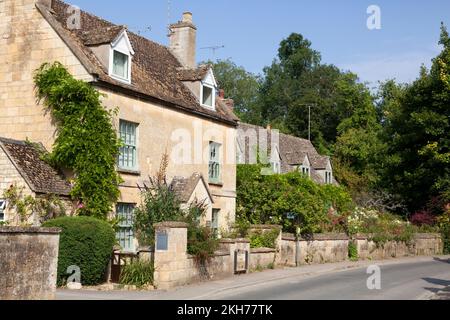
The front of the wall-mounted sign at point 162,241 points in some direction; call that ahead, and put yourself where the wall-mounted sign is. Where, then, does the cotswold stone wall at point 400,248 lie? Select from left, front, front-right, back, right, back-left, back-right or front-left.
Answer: back-left

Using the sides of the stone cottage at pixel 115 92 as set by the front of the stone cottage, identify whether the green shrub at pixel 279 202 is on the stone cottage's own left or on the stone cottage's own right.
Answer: on the stone cottage's own left

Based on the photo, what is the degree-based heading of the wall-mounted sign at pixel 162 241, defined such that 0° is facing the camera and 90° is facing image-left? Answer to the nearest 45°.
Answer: approximately 0°

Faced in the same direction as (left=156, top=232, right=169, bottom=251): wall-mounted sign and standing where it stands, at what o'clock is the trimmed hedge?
The trimmed hedge is roughly at 3 o'clock from the wall-mounted sign.

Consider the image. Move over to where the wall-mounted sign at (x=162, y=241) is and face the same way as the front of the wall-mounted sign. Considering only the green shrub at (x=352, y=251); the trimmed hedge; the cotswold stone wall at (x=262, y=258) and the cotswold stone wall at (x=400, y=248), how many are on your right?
1

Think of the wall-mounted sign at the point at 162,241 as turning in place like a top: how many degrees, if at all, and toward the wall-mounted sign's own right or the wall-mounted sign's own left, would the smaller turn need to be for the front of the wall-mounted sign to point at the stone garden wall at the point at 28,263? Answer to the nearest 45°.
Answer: approximately 45° to the wall-mounted sign's own right

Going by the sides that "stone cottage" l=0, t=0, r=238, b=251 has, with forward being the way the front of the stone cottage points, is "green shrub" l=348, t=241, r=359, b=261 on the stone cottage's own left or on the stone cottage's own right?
on the stone cottage's own left

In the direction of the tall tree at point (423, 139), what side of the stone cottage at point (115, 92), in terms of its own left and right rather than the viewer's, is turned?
left

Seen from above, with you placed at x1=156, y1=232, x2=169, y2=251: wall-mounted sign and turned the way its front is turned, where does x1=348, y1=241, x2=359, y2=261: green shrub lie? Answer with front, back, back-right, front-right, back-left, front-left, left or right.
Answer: back-left

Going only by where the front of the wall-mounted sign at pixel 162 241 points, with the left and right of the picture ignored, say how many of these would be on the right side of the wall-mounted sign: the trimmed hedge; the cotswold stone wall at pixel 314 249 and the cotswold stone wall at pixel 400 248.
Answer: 1

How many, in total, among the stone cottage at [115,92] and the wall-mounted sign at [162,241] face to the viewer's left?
0
